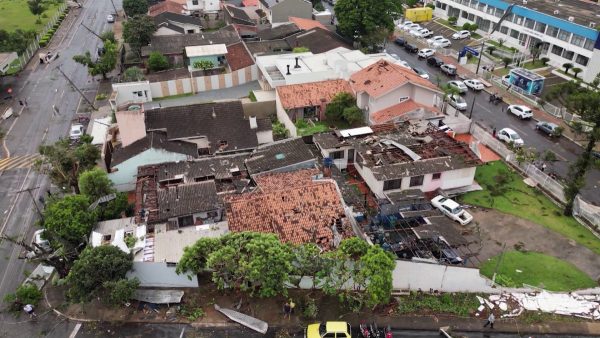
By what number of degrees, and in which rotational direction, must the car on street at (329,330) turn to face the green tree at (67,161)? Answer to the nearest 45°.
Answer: approximately 45° to its right

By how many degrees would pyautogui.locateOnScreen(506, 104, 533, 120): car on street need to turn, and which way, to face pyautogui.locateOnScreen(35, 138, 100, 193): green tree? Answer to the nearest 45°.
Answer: approximately 90° to its left

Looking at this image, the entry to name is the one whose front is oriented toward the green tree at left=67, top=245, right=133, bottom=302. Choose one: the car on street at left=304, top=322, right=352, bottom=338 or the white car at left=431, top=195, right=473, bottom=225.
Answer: the car on street

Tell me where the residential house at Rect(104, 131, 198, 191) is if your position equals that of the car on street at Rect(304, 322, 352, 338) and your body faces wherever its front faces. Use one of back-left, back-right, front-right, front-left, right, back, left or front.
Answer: front-right

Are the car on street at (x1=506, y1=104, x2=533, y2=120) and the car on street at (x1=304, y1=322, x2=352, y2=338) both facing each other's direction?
no

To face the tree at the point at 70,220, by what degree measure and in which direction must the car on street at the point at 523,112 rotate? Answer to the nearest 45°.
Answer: approximately 90° to its left

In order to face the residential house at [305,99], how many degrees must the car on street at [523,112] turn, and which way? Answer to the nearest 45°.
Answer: approximately 90° to its left

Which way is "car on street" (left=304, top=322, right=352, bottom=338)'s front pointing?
to the viewer's left

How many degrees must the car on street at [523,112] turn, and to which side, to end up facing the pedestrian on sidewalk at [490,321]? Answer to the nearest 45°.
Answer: approximately 135° to its left

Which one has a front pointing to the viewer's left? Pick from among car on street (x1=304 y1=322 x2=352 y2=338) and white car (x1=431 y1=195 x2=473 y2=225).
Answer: the car on street

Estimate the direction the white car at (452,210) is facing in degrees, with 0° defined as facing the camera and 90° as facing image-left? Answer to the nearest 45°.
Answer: approximately 315°

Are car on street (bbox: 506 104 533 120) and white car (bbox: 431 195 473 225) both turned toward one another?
no

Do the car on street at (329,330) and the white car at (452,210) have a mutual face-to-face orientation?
no

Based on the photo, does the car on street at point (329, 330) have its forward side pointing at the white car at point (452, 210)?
no

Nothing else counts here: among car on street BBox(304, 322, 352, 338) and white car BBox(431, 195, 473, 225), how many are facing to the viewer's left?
1

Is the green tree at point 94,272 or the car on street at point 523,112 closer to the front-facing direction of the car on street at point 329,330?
the green tree

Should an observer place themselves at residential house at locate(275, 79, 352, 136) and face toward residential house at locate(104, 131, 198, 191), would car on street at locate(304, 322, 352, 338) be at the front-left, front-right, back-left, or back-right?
front-left

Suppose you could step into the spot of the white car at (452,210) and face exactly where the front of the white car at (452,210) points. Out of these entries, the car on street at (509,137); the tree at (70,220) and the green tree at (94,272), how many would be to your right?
2

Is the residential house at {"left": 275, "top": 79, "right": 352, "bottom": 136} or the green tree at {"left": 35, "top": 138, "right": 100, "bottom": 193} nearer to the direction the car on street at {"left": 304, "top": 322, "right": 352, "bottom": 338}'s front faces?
the green tree

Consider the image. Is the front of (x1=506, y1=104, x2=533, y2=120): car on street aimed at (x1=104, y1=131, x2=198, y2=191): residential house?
no

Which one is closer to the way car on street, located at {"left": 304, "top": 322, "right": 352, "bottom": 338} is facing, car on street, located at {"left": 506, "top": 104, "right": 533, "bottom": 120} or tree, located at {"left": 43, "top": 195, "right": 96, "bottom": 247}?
the tree
